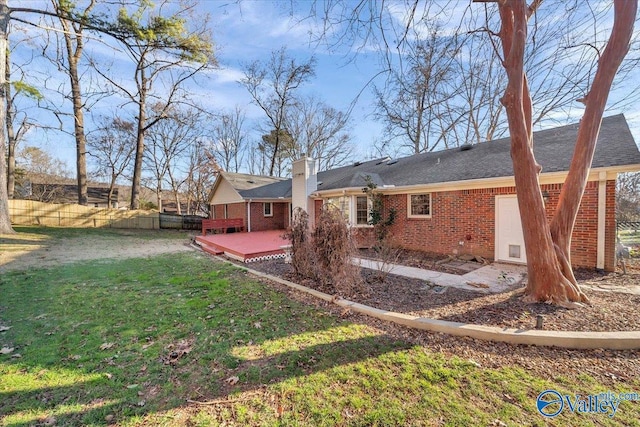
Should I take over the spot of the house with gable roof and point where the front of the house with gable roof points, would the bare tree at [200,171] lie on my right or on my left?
on my left

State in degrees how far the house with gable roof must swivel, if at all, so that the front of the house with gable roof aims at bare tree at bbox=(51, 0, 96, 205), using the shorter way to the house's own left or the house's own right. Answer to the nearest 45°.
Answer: approximately 135° to the house's own left

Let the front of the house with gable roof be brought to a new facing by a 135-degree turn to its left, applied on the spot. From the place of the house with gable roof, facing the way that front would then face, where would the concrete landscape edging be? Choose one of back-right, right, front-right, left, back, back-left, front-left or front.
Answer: left

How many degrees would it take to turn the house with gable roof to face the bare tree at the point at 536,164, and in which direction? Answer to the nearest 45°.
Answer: approximately 135° to its right

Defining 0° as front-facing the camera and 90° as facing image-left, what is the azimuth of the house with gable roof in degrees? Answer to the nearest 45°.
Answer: approximately 225°

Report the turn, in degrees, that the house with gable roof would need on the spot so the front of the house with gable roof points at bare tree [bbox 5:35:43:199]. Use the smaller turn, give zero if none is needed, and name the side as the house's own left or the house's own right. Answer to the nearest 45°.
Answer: approximately 135° to the house's own left

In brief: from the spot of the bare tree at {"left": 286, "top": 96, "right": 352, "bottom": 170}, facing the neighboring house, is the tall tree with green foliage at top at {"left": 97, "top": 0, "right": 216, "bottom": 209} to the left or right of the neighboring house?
left

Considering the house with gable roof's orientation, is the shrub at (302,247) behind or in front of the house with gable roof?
behind

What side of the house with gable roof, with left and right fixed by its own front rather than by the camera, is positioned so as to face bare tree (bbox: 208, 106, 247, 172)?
left
